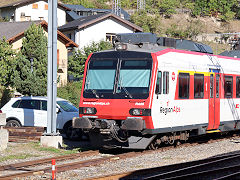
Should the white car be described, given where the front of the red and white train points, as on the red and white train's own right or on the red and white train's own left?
on the red and white train's own right

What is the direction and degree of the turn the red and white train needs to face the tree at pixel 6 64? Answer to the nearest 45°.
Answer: approximately 90° to its right

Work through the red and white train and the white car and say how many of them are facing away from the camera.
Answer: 0

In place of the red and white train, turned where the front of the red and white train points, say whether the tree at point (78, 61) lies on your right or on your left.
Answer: on your right

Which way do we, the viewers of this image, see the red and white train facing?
facing the viewer and to the left of the viewer
